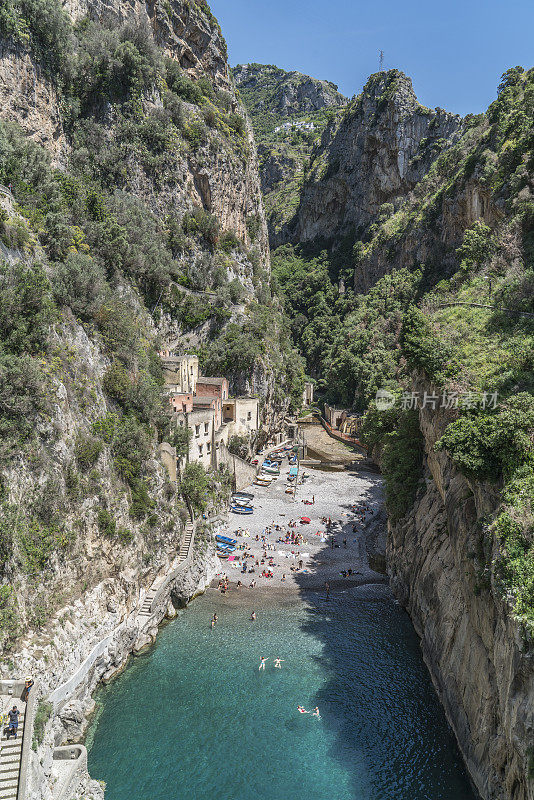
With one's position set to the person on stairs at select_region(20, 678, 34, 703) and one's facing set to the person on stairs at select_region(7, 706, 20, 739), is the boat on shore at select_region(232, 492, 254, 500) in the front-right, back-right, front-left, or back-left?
back-left

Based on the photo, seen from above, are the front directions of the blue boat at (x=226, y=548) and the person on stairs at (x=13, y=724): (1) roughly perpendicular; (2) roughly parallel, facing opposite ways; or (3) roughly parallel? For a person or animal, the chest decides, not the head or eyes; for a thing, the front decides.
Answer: roughly perpendicular
